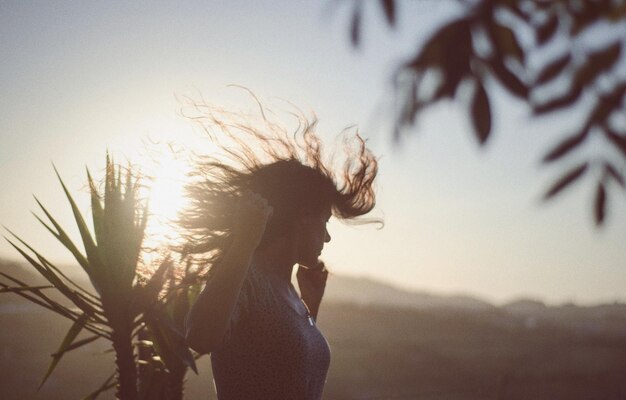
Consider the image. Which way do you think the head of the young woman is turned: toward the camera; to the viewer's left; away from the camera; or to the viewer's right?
to the viewer's right

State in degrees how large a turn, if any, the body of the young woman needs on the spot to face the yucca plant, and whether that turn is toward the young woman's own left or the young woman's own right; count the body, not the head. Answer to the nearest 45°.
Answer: approximately 180°

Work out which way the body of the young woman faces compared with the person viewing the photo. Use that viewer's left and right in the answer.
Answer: facing the viewer and to the right of the viewer
